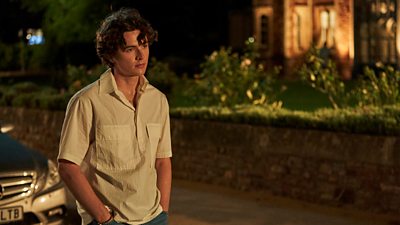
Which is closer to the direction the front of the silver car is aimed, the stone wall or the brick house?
the stone wall

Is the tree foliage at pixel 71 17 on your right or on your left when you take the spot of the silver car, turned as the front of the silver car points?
on your left

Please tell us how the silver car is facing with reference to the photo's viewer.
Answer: facing the viewer and to the right of the viewer

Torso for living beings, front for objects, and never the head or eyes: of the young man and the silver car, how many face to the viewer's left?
0

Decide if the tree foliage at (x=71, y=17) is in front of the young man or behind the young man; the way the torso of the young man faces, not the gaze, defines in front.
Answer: behind

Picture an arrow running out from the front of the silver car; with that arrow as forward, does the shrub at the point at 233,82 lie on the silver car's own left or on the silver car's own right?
on the silver car's own left
